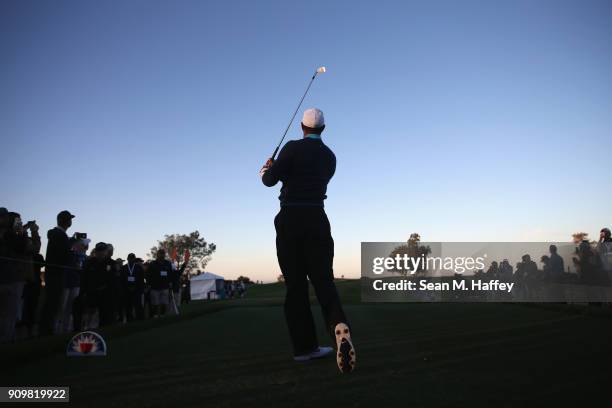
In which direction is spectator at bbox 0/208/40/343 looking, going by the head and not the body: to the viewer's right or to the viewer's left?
to the viewer's right

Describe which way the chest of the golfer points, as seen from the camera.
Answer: away from the camera

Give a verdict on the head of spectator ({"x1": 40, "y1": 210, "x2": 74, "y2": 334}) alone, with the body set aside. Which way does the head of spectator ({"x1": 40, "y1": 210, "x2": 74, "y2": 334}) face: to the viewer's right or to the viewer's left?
to the viewer's right

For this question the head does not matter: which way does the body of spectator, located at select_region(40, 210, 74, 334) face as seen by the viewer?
to the viewer's right

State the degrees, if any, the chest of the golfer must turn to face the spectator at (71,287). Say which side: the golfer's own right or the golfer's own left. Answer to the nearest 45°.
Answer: approximately 45° to the golfer's own left

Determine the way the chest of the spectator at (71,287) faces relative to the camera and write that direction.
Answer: to the viewer's right
